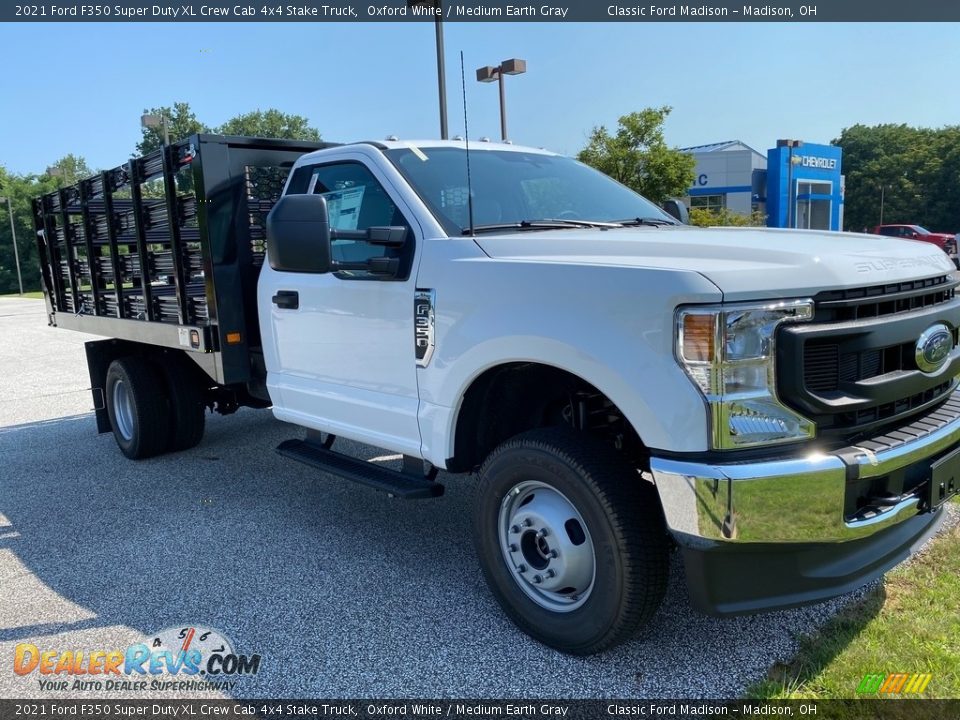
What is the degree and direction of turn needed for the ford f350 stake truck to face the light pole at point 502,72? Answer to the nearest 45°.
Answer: approximately 135° to its left

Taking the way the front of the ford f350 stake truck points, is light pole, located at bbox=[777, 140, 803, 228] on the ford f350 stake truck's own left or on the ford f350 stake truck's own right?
on the ford f350 stake truck's own left

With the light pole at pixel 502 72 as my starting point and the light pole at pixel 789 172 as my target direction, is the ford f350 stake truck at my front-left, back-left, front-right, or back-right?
back-right

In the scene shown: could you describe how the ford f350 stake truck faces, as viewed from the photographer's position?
facing the viewer and to the right of the viewer

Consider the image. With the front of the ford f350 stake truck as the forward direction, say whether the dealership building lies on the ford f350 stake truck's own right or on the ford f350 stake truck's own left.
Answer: on the ford f350 stake truck's own left
